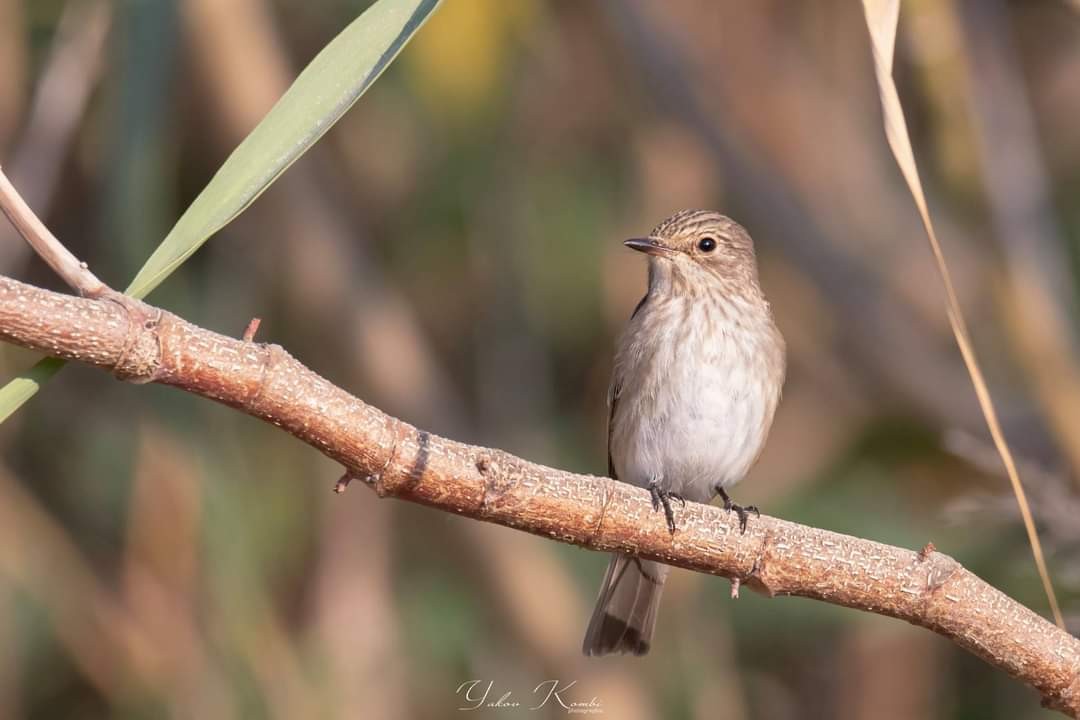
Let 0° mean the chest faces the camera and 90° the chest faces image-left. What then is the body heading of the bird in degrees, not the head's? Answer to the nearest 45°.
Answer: approximately 0°
